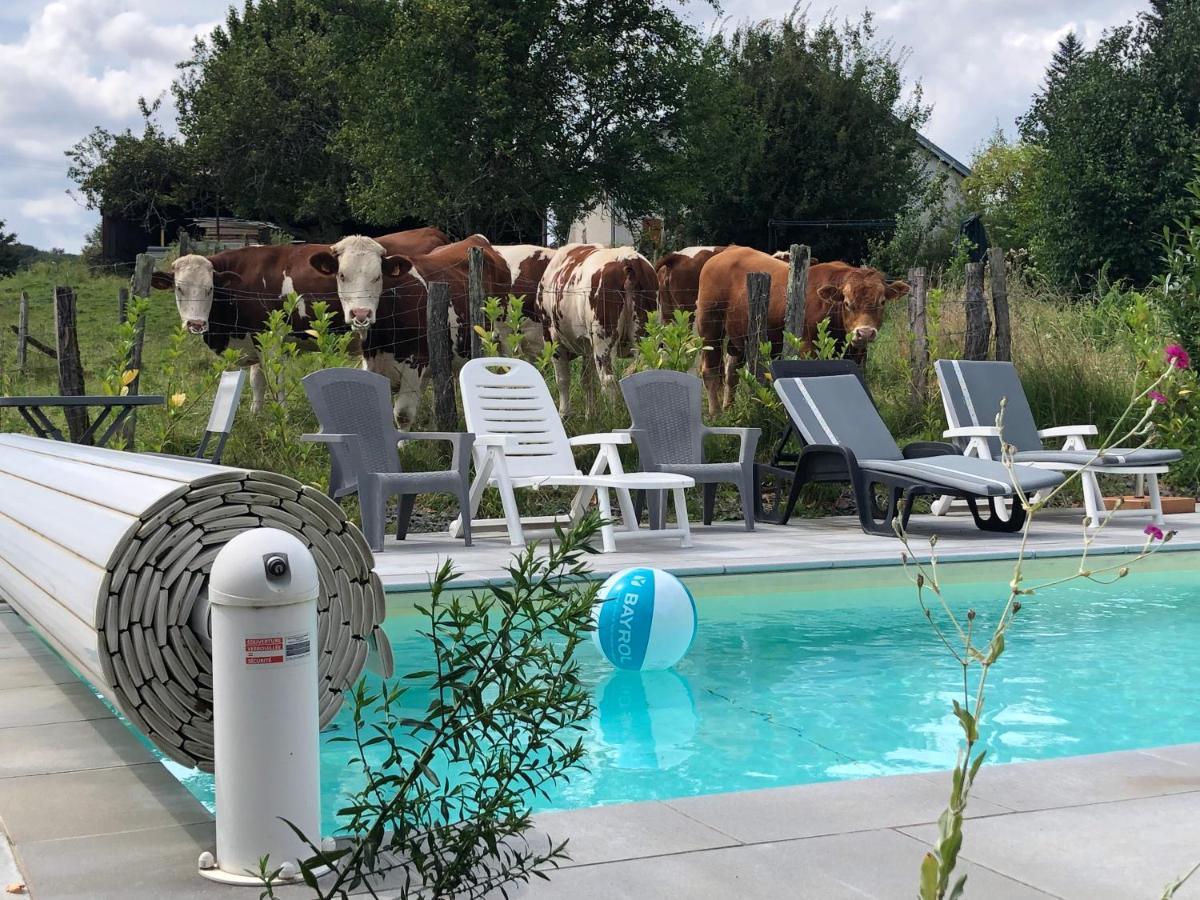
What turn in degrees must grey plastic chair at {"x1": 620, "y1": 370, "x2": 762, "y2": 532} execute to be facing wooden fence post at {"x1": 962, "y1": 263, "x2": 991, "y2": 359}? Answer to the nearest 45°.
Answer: approximately 90° to its left

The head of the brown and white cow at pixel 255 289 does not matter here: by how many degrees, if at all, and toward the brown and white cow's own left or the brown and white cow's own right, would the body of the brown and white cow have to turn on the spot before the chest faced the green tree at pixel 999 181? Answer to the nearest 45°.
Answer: approximately 180°

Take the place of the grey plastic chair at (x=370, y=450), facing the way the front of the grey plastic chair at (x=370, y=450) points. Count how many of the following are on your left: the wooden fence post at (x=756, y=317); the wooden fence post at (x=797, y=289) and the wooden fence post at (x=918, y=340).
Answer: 3

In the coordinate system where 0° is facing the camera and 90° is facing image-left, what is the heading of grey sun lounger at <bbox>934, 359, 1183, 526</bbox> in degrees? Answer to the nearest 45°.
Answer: approximately 315°
